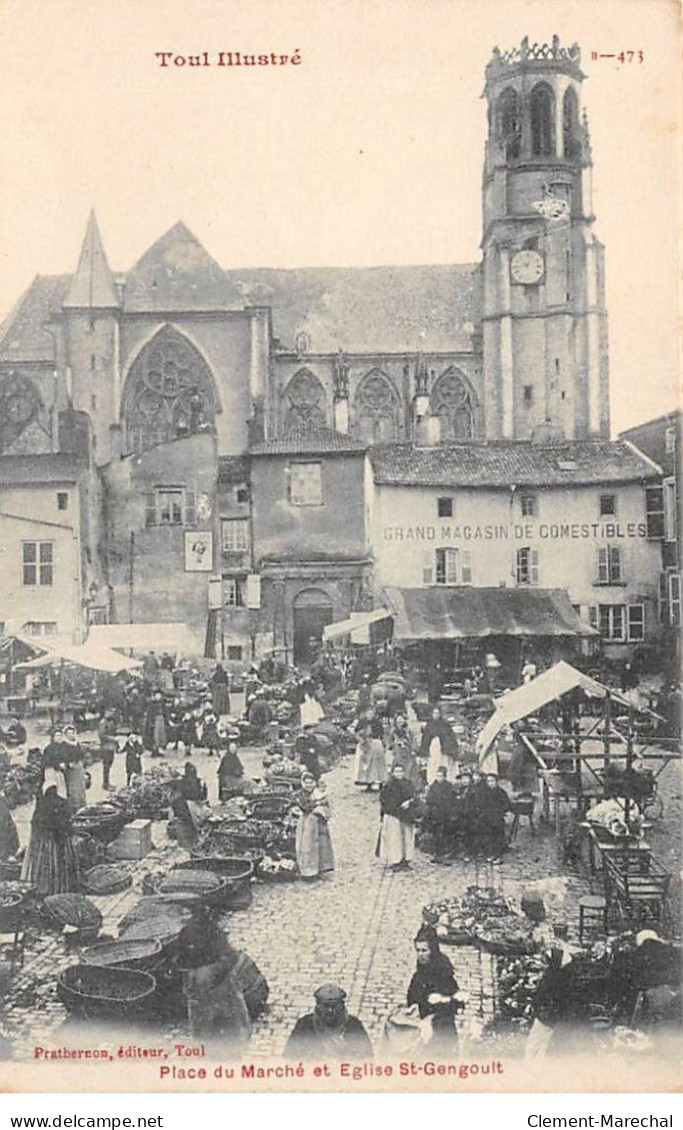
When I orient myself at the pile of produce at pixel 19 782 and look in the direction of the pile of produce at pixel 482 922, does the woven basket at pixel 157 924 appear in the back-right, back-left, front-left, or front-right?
front-right

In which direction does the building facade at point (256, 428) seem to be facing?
toward the camera

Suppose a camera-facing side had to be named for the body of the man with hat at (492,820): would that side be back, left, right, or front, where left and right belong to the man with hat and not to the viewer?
front
